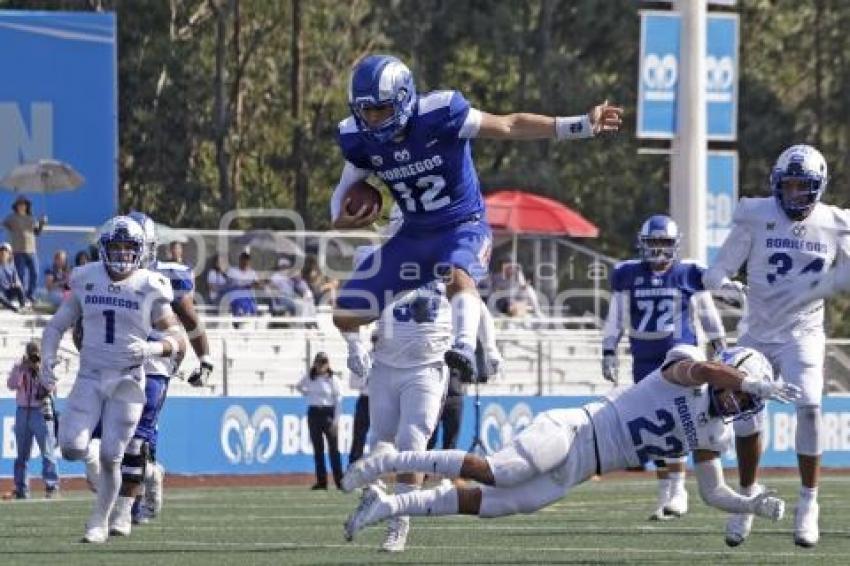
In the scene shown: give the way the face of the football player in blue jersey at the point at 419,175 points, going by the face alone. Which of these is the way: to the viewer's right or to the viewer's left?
to the viewer's left

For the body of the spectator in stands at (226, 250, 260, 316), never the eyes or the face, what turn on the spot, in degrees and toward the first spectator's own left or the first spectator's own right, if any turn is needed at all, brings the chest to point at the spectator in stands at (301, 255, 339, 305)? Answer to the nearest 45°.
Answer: approximately 135° to the first spectator's own left

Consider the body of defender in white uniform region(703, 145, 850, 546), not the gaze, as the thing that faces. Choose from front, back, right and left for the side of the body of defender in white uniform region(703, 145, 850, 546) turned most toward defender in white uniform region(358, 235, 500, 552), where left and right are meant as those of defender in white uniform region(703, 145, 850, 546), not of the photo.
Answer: right

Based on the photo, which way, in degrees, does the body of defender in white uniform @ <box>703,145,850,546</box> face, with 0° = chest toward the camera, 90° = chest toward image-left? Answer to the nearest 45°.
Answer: approximately 0°

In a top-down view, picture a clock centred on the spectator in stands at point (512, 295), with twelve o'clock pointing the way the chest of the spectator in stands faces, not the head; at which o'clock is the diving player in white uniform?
The diving player in white uniform is roughly at 12 o'clock from the spectator in stands.

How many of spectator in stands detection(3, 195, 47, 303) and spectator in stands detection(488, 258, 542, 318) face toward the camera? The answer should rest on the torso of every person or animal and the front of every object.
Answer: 2

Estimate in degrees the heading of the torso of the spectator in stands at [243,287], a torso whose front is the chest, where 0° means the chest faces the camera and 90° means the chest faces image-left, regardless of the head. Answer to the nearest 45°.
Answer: approximately 0°
